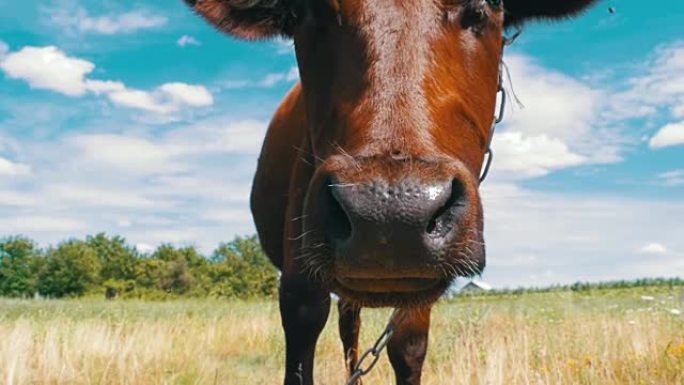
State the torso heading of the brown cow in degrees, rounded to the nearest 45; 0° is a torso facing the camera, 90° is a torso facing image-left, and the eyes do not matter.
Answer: approximately 0°
